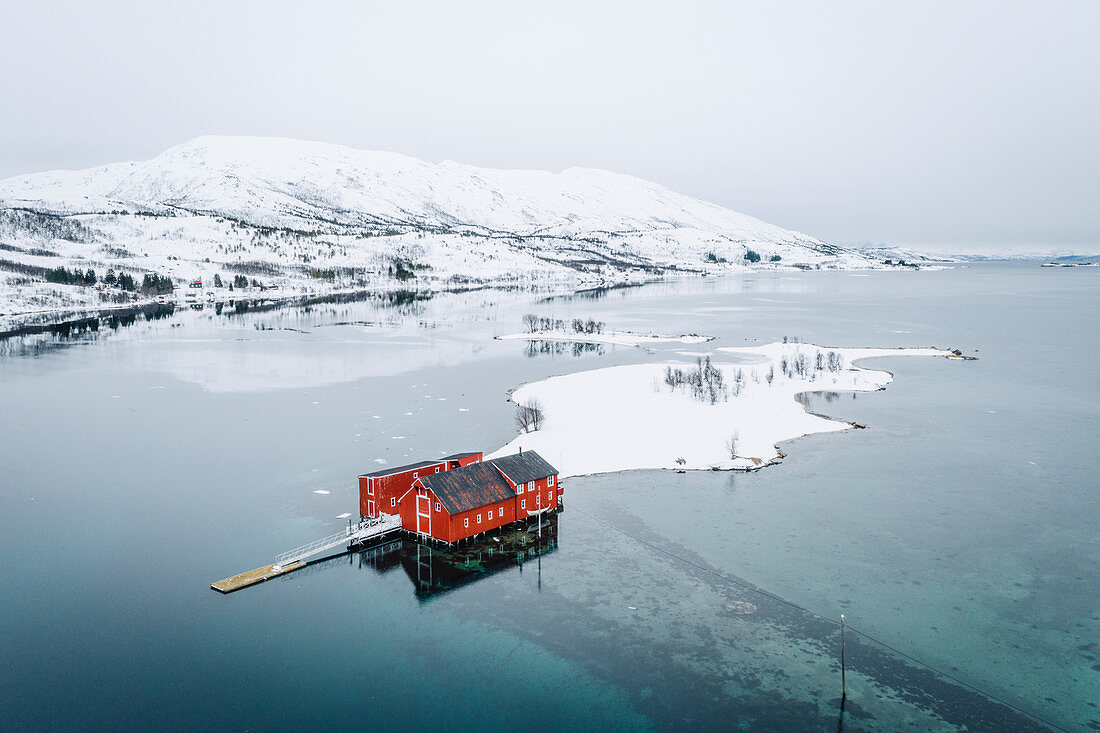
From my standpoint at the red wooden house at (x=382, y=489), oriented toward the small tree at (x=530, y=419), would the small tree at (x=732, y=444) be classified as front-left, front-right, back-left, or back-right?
front-right

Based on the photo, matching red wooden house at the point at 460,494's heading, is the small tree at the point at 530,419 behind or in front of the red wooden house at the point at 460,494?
behind

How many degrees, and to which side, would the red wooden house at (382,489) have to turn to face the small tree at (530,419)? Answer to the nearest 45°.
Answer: approximately 180°

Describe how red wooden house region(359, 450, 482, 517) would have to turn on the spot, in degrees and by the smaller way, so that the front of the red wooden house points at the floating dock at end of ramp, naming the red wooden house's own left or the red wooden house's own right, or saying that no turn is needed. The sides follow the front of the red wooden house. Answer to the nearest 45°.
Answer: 0° — it already faces it

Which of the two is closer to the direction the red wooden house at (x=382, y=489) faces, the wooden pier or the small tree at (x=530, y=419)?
the wooden pier

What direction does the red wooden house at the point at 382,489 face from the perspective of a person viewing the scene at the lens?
facing the viewer and to the left of the viewer

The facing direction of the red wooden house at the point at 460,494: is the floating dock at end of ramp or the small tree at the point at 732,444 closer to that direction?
the floating dock at end of ramp

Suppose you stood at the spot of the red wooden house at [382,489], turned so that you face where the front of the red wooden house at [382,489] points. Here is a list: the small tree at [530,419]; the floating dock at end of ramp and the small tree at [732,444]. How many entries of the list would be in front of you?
1

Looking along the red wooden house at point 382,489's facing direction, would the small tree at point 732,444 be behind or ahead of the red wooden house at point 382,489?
behind

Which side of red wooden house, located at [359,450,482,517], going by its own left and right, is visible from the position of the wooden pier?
front

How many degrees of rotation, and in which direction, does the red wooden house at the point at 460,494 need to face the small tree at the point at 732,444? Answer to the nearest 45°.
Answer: approximately 180°
